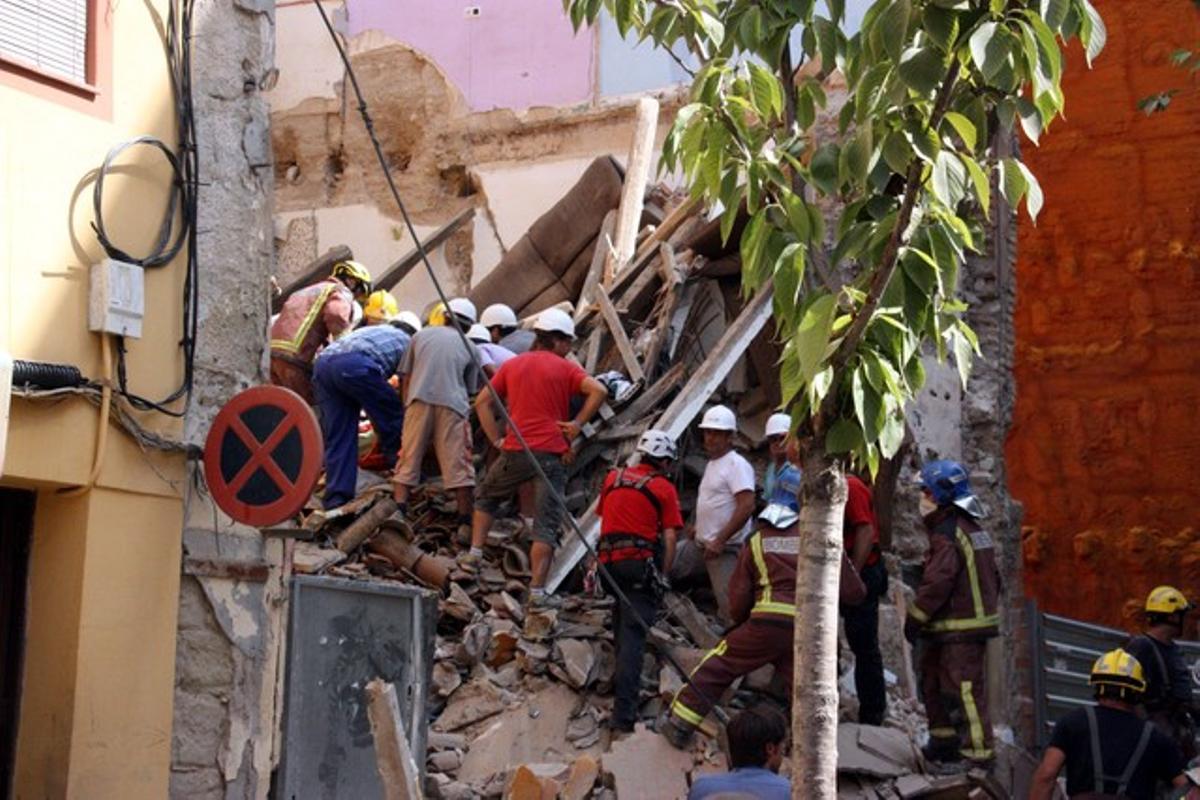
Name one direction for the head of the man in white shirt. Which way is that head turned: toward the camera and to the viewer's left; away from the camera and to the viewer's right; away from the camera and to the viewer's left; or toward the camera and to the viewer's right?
toward the camera and to the viewer's left

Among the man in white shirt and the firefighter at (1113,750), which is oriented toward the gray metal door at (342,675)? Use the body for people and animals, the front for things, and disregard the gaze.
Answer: the man in white shirt

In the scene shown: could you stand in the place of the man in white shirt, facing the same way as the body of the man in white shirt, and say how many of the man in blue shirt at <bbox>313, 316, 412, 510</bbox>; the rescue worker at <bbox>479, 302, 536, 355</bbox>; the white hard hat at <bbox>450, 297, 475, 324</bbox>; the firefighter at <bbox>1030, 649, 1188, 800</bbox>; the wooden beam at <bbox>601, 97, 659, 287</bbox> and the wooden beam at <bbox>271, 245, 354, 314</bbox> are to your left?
1

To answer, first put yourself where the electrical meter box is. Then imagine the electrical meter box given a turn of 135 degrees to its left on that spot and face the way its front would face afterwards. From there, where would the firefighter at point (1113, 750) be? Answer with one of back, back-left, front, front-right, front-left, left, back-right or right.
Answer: right

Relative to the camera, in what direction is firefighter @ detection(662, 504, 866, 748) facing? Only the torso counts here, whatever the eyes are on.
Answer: away from the camera

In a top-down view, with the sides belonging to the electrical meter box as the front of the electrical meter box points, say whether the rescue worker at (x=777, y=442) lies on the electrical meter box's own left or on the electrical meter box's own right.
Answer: on the electrical meter box's own left

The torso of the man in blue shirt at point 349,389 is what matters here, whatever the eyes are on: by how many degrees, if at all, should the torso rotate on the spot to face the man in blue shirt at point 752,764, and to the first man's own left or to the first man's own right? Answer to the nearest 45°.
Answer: approximately 135° to the first man's own right

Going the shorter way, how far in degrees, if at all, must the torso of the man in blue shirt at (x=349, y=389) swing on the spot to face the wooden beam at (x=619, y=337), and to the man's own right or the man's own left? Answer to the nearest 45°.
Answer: approximately 45° to the man's own right

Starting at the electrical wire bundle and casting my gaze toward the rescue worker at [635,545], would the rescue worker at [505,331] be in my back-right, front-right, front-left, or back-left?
front-left

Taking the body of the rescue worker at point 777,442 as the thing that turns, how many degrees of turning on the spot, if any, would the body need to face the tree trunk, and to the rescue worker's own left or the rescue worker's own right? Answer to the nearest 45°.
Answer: approximately 45° to the rescue worker's own left

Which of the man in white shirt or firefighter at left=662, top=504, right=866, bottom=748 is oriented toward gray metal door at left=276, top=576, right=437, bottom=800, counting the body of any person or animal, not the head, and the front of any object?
the man in white shirt

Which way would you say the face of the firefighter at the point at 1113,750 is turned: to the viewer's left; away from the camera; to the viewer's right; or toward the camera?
away from the camera

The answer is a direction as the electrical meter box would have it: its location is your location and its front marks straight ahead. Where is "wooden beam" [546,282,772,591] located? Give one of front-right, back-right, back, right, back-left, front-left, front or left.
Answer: left

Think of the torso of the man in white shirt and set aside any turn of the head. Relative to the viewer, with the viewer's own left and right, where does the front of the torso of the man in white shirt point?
facing the viewer and to the left of the viewer

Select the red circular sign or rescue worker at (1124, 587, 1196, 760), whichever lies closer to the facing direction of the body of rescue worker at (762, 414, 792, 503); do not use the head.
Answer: the red circular sign

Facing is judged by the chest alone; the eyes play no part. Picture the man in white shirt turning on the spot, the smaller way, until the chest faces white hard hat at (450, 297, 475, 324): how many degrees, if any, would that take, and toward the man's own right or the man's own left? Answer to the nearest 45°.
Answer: approximately 90° to the man's own right

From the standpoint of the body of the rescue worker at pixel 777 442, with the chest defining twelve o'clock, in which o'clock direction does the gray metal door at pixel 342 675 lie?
The gray metal door is roughly at 12 o'clock from the rescue worker.

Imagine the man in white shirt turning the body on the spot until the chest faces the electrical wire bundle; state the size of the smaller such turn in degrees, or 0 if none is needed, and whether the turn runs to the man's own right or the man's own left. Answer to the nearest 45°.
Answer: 0° — they already face it

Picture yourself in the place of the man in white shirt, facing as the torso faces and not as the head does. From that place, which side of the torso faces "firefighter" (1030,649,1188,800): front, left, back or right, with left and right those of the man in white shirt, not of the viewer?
left

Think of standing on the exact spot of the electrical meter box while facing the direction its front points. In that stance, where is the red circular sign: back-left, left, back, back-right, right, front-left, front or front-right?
front-left
